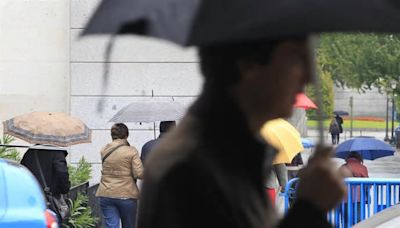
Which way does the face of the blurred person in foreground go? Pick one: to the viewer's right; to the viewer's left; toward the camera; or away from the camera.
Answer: to the viewer's right

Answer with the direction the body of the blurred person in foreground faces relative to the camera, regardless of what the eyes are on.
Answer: to the viewer's right

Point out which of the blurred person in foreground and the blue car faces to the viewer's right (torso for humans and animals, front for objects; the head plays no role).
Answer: the blurred person in foreground

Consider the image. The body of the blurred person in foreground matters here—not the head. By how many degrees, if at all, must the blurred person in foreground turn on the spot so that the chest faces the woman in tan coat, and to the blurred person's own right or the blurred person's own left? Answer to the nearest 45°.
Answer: approximately 90° to the blurred person's own left
